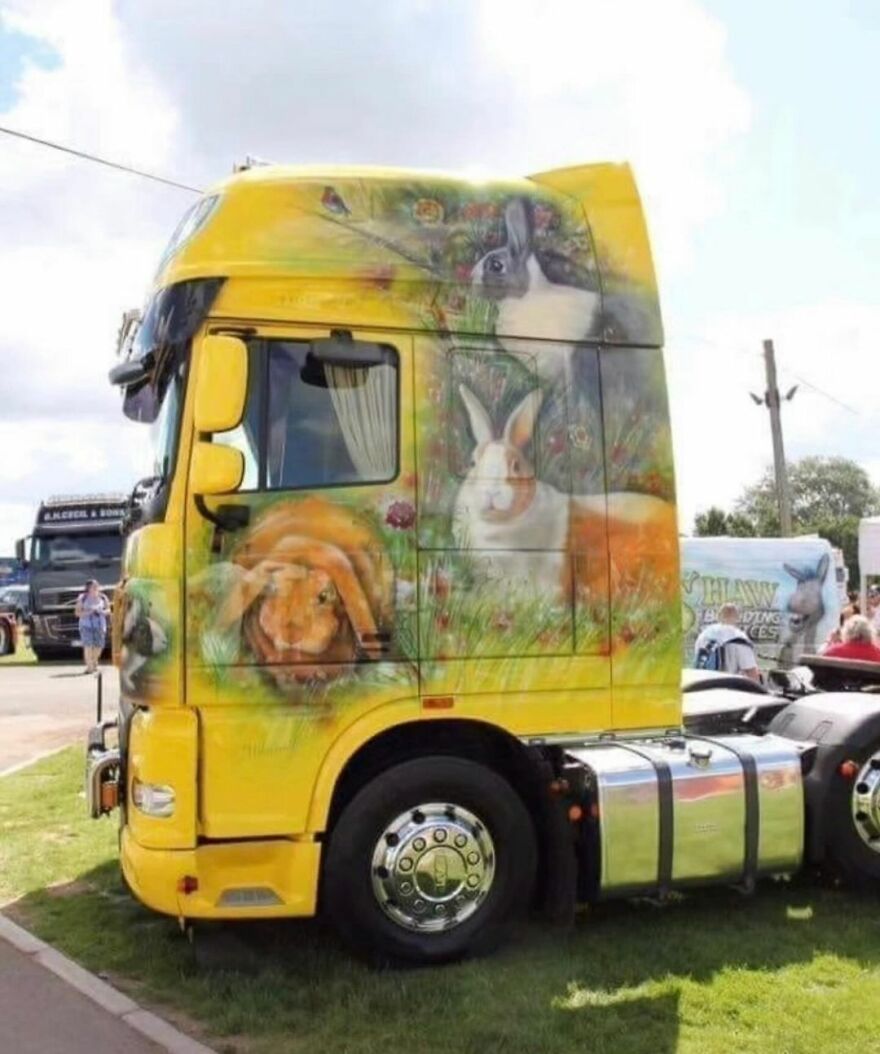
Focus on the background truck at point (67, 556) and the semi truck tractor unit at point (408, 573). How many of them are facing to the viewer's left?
1

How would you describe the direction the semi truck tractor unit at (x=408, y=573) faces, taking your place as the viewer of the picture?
facing to the left of the viewer

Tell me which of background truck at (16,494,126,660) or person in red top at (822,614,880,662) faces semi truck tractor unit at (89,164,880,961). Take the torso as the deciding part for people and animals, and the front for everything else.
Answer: the background truck

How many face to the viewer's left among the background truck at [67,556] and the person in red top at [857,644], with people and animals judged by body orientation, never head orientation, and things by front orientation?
0

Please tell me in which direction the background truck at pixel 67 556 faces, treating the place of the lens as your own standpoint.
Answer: facing the viewer

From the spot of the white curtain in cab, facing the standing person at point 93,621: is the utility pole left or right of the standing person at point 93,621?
right

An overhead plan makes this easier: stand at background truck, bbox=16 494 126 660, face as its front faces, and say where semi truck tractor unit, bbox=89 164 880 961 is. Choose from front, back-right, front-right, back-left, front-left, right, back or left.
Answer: front
